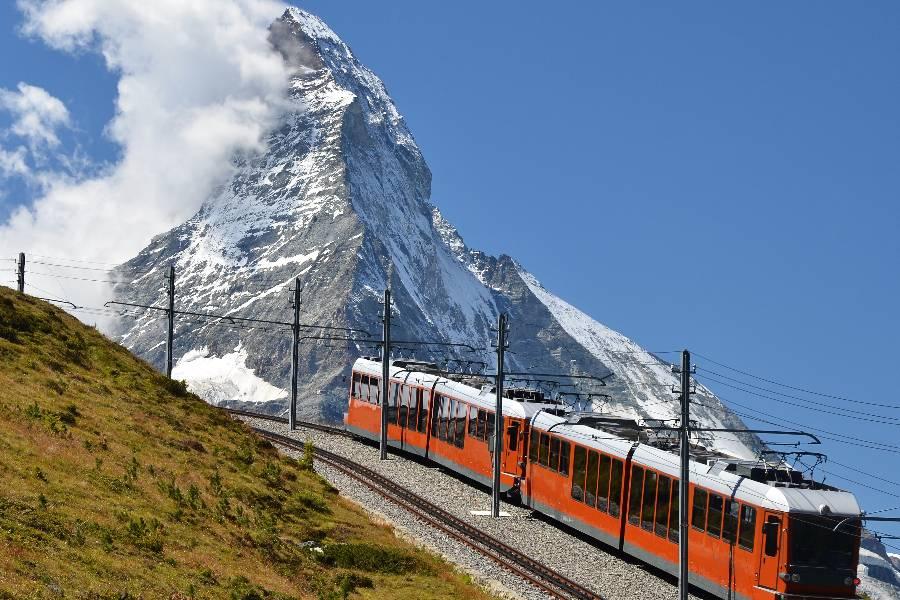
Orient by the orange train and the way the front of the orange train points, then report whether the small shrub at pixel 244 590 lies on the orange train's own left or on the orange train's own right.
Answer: on the orange train's own right

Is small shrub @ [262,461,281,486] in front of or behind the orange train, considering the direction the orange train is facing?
behind

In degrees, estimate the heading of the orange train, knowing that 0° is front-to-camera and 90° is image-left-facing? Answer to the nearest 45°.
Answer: approximately 315°

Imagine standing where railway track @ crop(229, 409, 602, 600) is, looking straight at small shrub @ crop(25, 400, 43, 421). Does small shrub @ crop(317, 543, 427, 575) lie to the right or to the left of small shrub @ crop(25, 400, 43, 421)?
left

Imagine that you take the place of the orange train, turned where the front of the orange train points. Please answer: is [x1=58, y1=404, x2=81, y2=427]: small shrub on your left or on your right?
on your right

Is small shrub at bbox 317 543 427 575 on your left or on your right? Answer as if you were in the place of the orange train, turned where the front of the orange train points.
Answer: on your right

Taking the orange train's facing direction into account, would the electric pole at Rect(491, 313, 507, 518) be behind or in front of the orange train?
behind

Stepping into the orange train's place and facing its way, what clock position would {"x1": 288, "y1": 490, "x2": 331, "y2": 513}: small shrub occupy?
The small shrub is roughly at 5 o'clock from the orange train.

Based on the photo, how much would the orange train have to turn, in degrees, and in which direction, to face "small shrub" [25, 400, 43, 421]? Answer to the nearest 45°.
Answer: approximately 135° to its right

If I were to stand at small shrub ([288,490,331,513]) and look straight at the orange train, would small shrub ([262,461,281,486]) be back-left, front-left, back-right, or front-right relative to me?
back-left
